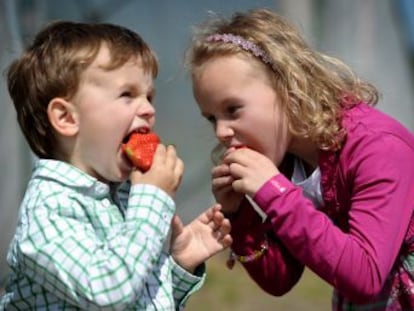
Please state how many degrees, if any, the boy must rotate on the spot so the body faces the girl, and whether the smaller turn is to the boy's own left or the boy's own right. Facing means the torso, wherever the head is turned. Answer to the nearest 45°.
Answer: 0° — they already face them

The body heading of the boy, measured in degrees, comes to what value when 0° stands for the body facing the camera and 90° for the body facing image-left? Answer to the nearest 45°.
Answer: approximately 270°
